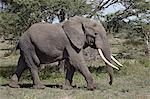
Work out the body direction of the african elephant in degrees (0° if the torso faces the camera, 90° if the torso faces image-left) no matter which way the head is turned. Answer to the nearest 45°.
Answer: approximately 270°
